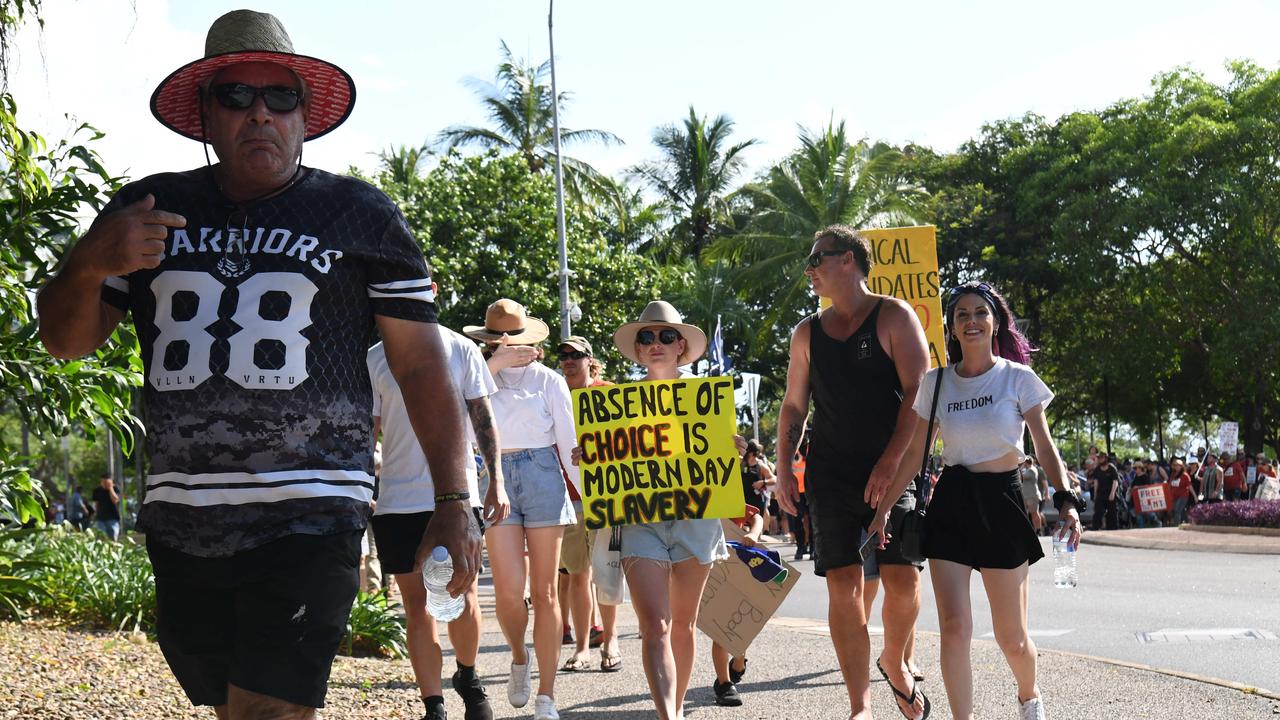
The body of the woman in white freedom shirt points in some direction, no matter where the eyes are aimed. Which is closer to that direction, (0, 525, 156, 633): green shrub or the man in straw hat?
the man in straw hat

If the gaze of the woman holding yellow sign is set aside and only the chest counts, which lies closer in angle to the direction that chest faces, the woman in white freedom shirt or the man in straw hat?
the man in straw hat

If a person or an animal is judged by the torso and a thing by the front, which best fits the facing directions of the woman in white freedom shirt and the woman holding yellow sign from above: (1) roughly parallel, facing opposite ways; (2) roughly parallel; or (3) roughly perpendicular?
roughly parallel

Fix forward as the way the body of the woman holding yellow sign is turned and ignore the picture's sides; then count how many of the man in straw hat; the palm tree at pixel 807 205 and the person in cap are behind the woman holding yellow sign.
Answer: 2

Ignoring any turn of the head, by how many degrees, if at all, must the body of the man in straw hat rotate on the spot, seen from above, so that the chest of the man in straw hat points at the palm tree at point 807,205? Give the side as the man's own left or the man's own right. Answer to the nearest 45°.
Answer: approximately 135° to the man's own left

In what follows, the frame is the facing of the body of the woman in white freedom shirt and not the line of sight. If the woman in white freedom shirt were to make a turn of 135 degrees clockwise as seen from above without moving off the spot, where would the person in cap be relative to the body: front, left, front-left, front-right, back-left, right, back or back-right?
front

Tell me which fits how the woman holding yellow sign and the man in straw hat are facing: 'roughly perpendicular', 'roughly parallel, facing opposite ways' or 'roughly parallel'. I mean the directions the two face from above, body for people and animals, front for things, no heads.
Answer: roughly parallel

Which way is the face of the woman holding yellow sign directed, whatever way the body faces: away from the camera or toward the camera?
toward the camera

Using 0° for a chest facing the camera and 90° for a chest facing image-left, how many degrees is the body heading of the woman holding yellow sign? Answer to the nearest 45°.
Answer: approximately 0°

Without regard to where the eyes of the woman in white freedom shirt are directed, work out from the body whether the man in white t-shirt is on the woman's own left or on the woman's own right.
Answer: on the woman's own right

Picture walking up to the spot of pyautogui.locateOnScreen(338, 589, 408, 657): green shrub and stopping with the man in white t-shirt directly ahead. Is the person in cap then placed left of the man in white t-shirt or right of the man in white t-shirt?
left

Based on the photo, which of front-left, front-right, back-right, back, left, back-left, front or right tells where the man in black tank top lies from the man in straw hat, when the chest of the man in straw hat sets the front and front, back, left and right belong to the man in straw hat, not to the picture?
back-left

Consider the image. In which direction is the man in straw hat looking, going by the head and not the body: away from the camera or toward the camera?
toward the camera

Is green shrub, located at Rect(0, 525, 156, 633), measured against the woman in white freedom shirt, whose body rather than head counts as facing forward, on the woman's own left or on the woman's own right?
on the woman's own right

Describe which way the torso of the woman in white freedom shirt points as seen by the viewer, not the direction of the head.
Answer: toward the camera

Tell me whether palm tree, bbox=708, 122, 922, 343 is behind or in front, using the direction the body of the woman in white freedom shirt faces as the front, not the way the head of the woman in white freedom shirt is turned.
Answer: behind

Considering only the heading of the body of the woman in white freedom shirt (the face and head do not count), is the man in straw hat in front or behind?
in front

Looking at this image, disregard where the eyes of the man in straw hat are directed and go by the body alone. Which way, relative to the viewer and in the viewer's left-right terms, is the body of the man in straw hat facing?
facing the viewer
